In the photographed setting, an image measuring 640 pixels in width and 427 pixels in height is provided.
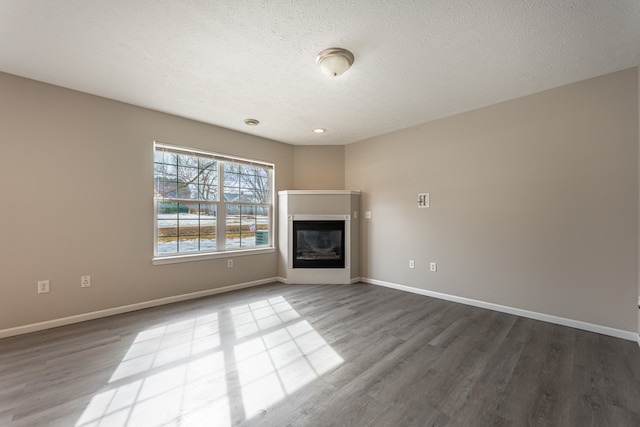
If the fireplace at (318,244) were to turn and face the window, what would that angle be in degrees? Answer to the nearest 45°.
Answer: approximately 90° to its right

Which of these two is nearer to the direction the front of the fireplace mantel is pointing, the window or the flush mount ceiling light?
the flush mount ceiling light

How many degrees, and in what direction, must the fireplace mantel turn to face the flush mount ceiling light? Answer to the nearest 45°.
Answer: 0° — it already faces it

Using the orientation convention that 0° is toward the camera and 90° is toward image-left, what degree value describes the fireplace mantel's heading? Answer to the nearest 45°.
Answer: approximately 0°

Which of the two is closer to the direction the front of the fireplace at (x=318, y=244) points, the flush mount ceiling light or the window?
the flush mount ceiling light

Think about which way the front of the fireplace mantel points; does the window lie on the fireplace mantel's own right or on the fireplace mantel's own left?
on the fireplace mantel's own right

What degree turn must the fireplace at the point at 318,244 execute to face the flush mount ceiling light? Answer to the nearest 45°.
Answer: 0° — it already faces it
